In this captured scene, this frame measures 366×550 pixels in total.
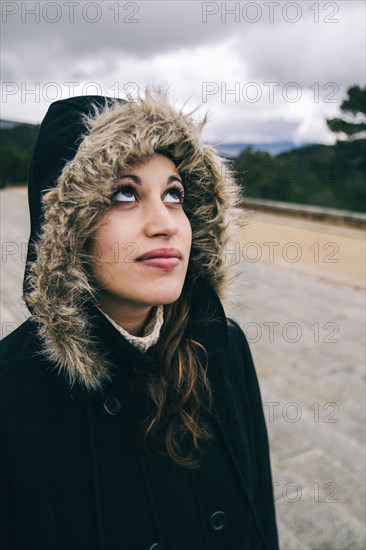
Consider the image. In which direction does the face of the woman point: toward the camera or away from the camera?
toward the camera

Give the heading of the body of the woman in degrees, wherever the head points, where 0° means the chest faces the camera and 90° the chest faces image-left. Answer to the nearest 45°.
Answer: approximately 315°
